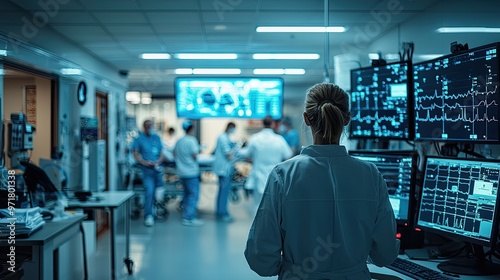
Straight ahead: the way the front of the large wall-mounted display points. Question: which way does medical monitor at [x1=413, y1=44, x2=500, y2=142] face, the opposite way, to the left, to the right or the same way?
to the right

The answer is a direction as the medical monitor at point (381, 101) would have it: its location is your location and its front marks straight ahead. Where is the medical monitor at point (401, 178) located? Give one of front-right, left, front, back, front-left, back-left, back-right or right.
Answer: front-left

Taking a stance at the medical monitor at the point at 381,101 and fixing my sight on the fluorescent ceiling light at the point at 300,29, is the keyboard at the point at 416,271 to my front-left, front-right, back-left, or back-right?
back-left

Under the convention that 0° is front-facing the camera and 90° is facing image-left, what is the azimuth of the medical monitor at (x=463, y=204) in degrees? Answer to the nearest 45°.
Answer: approximately 45°

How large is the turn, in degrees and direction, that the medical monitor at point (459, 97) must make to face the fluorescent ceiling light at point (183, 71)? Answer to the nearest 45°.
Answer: approximately 90° to its right

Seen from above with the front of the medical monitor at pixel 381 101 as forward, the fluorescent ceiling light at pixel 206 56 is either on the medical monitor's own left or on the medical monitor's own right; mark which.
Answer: on the medical monitor's own right

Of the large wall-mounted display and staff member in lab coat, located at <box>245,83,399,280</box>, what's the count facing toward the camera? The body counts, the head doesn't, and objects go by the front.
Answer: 1

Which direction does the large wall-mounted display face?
toward the camera

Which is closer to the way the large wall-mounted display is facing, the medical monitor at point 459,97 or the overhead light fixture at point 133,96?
the medical monitor

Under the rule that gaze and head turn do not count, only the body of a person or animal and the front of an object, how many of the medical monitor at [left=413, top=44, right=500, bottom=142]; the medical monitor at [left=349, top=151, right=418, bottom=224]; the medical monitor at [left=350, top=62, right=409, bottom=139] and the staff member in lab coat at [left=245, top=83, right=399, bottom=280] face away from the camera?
1

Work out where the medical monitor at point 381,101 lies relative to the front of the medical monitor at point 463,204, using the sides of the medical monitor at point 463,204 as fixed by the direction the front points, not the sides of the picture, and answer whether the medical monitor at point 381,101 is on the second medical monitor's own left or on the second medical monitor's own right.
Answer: on the second medical monitor's own right

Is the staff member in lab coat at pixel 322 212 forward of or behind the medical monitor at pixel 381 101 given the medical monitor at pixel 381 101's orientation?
forward

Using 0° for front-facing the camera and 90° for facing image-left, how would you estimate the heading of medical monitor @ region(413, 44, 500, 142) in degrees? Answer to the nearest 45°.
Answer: approximately 45°

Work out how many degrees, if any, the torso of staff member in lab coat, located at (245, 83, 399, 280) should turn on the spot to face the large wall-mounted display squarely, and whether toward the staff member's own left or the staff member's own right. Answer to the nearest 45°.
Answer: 0° — they already face it

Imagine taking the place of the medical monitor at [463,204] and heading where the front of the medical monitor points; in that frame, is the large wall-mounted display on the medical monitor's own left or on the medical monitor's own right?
on the medical monitor's own right

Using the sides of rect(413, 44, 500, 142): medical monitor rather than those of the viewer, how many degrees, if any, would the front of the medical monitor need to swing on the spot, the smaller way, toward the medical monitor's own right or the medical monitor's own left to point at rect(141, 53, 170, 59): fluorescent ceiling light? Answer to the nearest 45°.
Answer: approximately 90° to the medical monitor's own right

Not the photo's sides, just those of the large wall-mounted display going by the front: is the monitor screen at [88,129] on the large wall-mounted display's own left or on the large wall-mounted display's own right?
on the large wall-mounted display's own right
